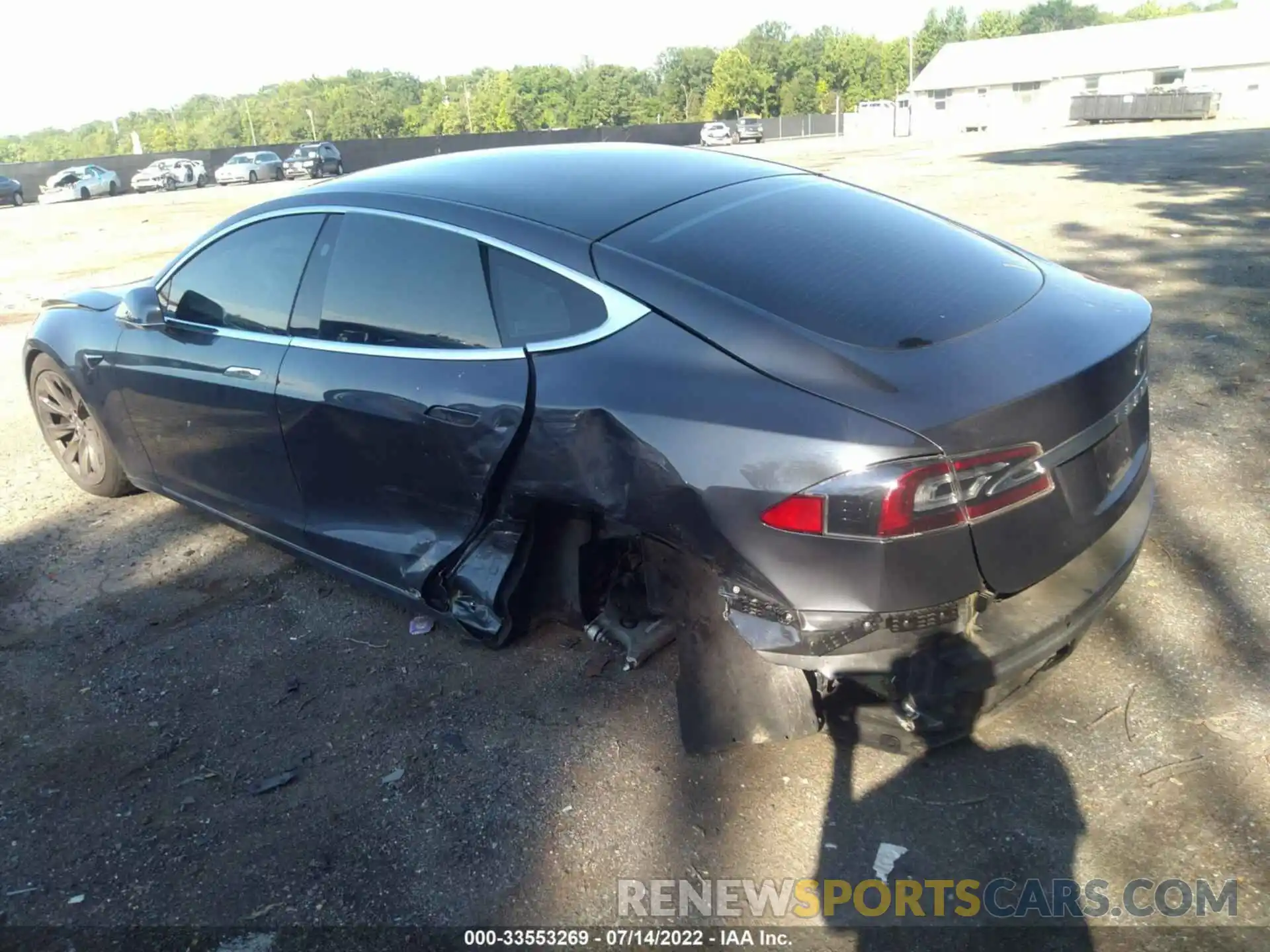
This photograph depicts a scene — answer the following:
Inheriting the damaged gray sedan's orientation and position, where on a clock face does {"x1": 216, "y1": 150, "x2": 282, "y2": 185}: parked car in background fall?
The parked car in background is roughly at 1 o'clock from the damaged gray sedan.

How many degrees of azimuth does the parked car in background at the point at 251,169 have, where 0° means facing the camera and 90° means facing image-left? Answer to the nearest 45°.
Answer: approximately 45°

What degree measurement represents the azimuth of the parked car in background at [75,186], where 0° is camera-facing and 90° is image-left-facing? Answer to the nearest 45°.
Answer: approximately 45°

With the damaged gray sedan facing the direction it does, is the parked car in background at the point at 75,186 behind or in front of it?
in front

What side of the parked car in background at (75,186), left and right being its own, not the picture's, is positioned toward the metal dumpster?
left

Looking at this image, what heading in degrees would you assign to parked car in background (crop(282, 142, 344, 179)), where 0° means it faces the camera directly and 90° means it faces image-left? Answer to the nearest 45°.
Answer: approximately 45°

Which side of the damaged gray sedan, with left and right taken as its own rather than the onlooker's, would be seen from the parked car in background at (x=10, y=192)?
front

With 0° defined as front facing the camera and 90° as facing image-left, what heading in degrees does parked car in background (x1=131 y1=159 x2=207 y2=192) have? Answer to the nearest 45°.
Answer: approximately 45°

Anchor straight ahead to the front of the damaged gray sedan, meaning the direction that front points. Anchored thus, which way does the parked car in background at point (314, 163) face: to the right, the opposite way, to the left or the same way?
to the left

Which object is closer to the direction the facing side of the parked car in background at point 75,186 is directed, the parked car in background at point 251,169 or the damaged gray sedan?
the damaged gray sedan

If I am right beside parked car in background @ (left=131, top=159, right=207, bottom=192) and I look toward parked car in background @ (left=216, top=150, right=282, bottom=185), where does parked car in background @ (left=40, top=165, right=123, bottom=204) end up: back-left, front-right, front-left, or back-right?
back-right

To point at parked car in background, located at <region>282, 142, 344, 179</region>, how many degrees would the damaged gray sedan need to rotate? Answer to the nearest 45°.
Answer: approximately 45° to its right
